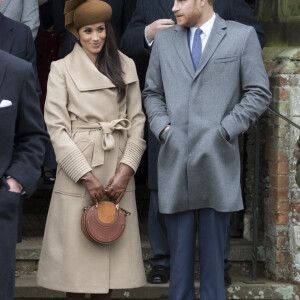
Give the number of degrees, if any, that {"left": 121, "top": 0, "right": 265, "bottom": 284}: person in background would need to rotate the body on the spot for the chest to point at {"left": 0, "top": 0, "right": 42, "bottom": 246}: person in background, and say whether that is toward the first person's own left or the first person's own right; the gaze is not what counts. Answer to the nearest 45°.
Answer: approximately 90° to the first person's own right

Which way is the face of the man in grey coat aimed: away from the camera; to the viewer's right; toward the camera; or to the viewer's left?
to the viewer's left

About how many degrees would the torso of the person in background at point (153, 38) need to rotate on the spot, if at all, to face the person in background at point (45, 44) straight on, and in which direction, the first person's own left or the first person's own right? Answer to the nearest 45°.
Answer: approximately 135° to the first person's own right

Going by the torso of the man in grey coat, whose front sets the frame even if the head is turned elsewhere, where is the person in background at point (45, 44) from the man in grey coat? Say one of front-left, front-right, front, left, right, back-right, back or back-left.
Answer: back-right

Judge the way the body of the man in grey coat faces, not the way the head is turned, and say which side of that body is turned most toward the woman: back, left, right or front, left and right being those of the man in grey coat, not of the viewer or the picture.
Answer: right

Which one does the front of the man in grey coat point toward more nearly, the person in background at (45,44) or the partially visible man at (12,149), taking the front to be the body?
the partially visible man

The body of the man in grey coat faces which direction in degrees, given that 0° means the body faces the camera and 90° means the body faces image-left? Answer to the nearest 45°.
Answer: approximately 0°

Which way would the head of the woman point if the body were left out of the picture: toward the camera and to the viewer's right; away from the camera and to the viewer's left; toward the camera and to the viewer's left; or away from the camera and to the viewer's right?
toward the camera and to the viewer's right

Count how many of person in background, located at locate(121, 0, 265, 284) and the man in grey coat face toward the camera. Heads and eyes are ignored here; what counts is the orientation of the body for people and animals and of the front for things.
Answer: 2
